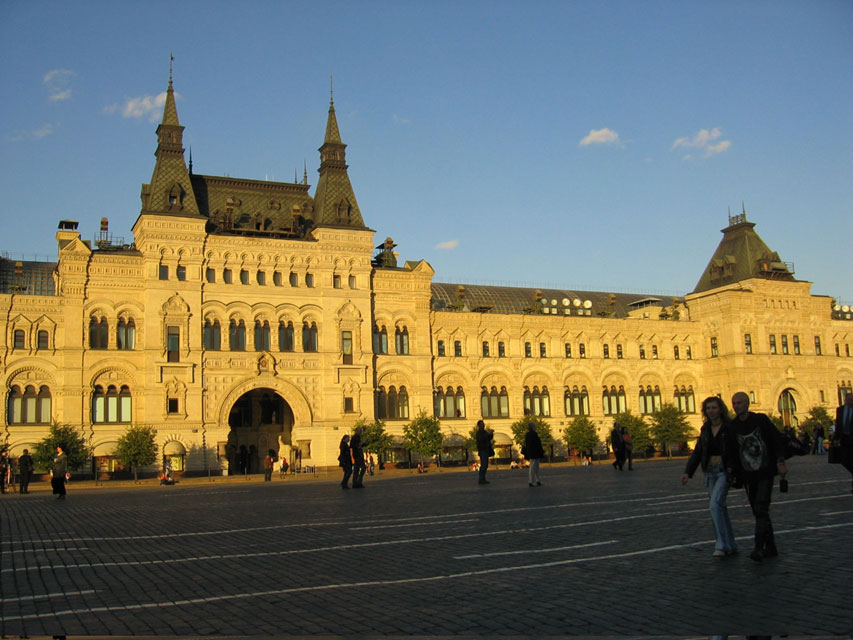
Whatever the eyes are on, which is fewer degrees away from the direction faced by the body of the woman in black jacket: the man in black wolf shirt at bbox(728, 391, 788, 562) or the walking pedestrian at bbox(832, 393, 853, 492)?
the man in black wolf shirt

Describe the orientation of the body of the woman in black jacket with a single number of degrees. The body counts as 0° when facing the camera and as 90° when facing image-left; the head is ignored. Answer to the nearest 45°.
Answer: approximately 0°

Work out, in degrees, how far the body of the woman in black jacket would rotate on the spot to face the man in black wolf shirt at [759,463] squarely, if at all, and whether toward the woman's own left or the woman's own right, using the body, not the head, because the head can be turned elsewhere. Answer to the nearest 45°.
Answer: approximately 45° to the woman's own left

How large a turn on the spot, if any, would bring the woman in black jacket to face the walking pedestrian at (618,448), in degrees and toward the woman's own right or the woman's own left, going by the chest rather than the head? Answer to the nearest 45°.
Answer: approximately 180°

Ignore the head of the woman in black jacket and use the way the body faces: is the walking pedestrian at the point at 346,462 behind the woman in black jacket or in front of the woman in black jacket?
behind

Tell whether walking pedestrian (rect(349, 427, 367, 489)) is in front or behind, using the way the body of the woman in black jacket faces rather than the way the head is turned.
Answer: behind

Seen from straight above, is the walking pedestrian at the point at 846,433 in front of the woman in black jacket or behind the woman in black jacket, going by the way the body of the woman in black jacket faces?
behind

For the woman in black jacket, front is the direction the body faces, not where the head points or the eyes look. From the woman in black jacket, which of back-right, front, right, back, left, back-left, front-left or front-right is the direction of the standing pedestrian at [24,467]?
back-right

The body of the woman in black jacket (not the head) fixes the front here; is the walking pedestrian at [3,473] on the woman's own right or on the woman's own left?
on the woman's own right
